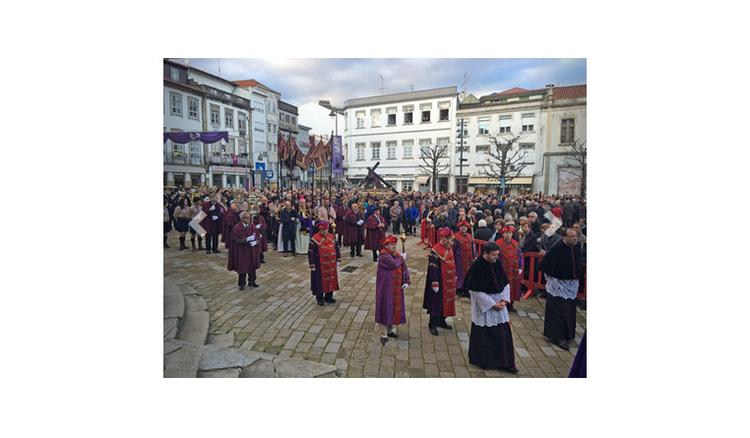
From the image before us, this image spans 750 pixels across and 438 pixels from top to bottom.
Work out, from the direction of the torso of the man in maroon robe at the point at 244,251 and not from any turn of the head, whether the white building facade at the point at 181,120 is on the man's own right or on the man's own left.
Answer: on the man's own right

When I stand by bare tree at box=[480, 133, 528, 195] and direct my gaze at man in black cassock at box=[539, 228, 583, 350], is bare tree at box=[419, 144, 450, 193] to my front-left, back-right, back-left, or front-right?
back-right

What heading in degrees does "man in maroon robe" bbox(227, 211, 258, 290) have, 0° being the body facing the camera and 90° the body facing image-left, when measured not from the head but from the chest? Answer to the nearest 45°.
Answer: approximately 315°

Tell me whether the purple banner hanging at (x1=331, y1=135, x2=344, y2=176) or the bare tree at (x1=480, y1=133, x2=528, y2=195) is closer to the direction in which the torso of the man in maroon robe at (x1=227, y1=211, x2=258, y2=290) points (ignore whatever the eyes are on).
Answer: the bare tree

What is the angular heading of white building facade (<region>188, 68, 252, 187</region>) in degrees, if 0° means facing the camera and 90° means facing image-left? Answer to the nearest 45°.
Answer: approximately 315°

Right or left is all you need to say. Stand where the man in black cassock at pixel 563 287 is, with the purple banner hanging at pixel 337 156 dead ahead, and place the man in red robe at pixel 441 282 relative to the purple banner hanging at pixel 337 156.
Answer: left

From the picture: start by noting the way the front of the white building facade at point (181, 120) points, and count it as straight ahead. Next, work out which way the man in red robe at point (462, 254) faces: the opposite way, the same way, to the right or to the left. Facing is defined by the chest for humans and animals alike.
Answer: to the right
